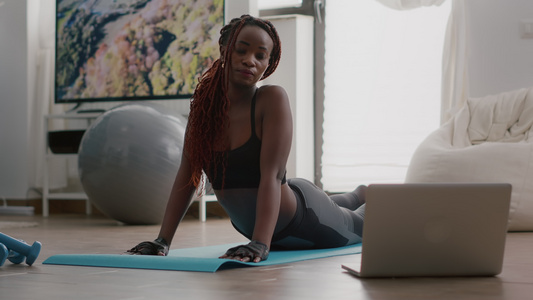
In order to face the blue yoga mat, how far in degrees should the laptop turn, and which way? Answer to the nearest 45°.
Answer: approximately 45° to its left

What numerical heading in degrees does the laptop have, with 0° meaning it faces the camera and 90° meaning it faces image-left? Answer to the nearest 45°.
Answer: approximately 135°

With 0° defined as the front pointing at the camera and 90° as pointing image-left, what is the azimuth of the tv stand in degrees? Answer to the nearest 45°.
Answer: approximately 0°

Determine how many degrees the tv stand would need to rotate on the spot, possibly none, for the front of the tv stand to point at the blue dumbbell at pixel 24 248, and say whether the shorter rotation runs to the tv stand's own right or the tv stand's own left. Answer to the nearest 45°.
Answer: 0° — it already faces it

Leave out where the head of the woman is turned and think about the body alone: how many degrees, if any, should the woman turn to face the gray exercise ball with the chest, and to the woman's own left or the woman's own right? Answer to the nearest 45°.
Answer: approximately 135° to the woman's own right

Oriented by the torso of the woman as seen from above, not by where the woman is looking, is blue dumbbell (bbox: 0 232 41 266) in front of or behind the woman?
in front

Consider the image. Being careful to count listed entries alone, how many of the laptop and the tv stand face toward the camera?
1

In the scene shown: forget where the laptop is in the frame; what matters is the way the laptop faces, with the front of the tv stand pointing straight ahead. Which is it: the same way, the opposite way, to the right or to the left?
the opposite way
